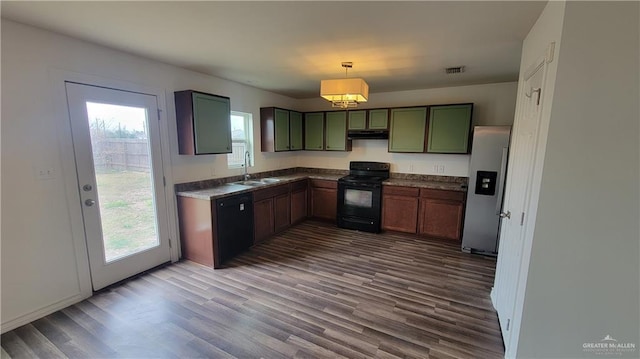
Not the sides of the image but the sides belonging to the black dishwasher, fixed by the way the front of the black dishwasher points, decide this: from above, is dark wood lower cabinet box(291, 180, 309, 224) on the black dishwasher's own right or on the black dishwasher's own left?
on the black dishwasher's own left

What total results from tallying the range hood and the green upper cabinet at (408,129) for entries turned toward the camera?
2

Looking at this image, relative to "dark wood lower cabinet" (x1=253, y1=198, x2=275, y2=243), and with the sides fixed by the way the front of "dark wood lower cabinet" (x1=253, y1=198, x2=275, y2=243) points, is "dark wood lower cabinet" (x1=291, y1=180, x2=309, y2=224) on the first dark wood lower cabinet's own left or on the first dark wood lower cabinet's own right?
on the first dark wood lower cabinet's own left

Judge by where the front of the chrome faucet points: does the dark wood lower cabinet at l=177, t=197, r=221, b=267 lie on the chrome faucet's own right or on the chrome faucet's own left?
on the chrome faucet's own right

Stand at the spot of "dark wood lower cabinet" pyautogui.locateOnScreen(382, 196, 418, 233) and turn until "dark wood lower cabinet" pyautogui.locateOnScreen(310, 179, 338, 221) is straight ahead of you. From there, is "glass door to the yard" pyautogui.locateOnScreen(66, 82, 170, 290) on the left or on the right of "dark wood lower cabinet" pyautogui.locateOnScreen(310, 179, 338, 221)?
left

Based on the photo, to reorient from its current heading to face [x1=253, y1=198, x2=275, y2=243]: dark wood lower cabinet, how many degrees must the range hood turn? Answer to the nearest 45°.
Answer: approximately 45° to its right

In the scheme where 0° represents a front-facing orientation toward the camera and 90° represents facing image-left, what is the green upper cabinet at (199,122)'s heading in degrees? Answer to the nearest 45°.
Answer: approximately 315°

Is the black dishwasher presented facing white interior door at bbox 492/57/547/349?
yes

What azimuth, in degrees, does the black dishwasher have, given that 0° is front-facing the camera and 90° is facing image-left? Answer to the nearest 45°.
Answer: approximately 315°

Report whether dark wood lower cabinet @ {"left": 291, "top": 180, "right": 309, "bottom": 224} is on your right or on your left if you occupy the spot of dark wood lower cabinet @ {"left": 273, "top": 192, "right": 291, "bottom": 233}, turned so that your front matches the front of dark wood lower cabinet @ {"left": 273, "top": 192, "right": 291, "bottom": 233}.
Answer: on your left

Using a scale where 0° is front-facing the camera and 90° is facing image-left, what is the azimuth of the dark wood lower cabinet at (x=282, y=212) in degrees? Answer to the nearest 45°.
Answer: approximately 315°
